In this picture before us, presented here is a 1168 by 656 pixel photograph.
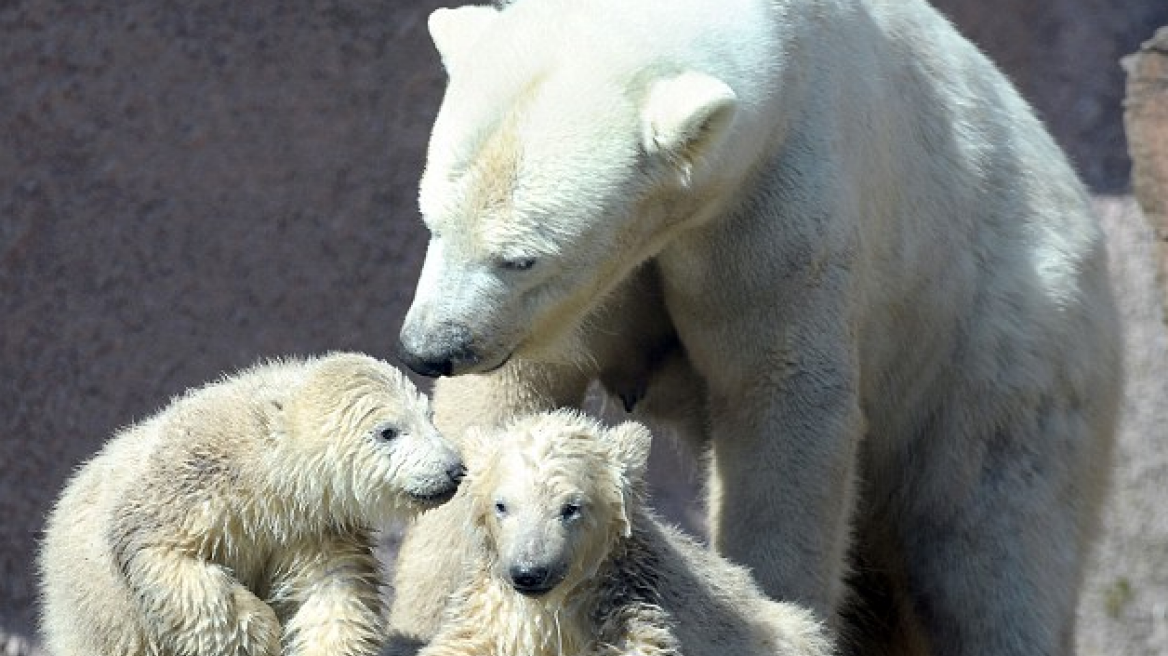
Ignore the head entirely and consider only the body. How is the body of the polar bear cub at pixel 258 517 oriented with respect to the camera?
to the viewer's right

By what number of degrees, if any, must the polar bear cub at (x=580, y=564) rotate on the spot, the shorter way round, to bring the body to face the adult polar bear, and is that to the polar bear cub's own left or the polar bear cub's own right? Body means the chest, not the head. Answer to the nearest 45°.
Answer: approximately 180°

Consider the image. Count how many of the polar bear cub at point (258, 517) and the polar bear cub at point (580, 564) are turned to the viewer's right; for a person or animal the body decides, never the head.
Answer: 1

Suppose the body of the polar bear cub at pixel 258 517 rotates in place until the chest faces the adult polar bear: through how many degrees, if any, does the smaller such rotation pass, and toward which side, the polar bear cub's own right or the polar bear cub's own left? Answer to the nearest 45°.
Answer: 0° — it already faces it

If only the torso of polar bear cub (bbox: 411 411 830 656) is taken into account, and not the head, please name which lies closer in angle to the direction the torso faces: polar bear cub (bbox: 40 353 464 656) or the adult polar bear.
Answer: the polar bear cub

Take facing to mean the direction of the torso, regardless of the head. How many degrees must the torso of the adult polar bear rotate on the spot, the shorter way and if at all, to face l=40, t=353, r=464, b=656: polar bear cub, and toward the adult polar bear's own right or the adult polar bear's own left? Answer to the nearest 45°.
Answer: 0° — it already faces it

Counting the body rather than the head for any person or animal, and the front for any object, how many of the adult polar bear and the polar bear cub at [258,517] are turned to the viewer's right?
1

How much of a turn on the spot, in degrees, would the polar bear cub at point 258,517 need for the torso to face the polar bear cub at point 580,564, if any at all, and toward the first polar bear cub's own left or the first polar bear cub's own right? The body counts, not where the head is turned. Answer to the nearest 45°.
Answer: approximately 45° to the first polar bear cub's own right
